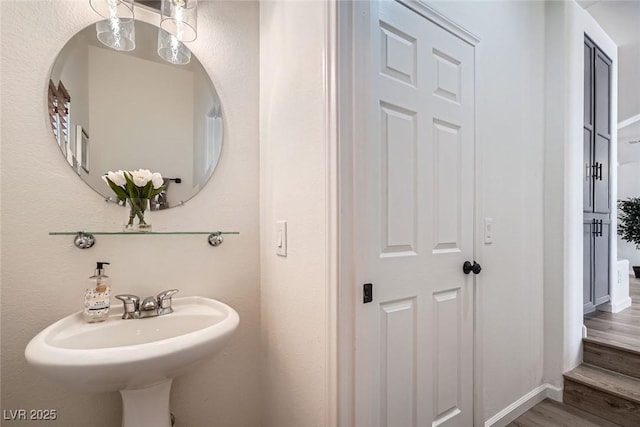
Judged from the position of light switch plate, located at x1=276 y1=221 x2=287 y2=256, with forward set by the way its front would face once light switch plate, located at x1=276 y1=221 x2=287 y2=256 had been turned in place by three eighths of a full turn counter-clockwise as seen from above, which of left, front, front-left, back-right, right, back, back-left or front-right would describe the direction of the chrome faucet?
back

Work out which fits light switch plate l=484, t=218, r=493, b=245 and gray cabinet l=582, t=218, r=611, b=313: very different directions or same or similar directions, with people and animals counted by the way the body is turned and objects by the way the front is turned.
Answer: same or similar directions

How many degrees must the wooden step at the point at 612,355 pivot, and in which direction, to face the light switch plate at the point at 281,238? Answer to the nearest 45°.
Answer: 0° — it already faces it

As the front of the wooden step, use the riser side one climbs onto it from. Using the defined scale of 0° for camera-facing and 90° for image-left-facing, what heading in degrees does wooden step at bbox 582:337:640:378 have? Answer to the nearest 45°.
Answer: approximately 45°

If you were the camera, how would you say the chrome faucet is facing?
facing the viewer

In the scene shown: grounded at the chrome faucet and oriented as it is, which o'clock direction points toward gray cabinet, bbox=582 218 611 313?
The gray cabinet is roughly at 9 o'clock from the chrome faucet.

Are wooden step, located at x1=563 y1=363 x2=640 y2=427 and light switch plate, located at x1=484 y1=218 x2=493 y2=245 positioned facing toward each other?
no

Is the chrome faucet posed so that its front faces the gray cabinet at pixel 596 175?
no

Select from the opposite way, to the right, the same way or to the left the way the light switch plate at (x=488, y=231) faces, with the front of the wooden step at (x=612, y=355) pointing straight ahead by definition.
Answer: to the left

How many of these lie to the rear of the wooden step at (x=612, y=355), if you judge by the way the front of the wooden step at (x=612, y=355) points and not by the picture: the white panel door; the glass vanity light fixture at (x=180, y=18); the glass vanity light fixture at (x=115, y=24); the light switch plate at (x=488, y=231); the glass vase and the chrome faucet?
0

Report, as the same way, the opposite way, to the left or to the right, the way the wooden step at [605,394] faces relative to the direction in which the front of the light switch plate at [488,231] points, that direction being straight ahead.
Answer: to the right

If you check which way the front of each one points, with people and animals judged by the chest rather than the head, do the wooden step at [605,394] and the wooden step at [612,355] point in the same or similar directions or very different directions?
same or similar directions

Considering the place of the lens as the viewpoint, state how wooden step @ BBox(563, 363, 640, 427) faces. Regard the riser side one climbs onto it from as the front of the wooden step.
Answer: facing the viewer and to the left of the viewer

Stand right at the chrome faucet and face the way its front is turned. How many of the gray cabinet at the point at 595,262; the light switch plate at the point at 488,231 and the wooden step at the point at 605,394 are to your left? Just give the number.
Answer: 3

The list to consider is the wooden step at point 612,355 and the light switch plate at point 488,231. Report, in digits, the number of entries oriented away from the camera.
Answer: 0
